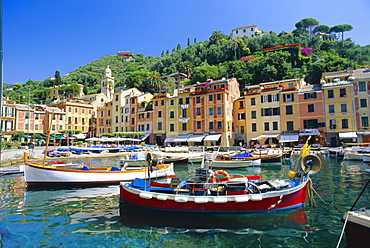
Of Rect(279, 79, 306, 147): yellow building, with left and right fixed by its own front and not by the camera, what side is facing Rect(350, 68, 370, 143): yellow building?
left

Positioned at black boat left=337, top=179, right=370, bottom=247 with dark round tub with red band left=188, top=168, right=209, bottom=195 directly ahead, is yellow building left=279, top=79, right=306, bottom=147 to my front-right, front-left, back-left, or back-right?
front-right

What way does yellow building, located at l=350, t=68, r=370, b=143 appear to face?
toward the camera

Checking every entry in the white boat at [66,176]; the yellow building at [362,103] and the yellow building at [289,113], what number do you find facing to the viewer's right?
0

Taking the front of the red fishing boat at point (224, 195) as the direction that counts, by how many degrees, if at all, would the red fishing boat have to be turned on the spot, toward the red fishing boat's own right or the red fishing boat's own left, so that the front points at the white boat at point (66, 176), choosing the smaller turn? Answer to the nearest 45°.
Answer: approximately 135° to the red fishing boat's own left

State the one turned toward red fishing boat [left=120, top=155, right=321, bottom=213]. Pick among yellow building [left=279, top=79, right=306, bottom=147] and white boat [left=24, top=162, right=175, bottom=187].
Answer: the yellow building

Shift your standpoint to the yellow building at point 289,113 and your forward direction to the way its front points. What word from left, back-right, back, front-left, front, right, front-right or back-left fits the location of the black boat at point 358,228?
front

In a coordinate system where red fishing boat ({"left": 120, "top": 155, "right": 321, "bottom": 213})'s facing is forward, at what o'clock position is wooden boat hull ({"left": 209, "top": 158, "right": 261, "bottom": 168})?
The wooden boat hull is roughly at 9 o'clock from the red fishing boat.

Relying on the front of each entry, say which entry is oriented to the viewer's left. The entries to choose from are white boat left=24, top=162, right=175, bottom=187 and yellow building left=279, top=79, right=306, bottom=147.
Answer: the white boat

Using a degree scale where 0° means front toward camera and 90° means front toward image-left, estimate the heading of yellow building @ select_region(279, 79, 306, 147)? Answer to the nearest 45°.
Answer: approximately 0°

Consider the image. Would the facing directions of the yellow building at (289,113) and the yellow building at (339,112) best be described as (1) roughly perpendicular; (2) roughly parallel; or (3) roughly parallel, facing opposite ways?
roughly parallel

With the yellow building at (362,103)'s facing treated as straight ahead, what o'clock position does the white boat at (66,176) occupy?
The white boat is roughly at 1 o'clock from the yellow building.

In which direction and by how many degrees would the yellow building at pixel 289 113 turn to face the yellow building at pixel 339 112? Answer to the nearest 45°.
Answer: approximately 90° to its left

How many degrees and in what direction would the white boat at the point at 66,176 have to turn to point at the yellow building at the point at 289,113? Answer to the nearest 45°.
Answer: approximately 135° to its right

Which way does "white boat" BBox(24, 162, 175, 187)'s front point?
to the viewer's left

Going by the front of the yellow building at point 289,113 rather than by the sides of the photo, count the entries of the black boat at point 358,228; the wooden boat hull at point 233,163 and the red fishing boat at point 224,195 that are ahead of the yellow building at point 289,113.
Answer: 3
